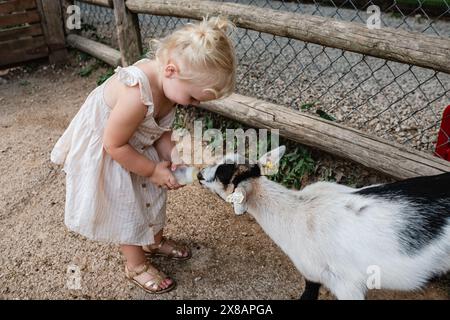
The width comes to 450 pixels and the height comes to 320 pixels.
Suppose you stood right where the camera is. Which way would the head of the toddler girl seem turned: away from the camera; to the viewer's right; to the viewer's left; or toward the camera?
to the viewer's right

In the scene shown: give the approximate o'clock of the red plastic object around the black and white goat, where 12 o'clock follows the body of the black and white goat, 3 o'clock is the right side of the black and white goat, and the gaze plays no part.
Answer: The red plastic object is roughly at 4 o'clock from the black and white goat.

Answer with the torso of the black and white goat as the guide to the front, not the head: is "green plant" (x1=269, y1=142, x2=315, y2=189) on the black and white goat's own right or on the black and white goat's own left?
on the black and white goat's own right

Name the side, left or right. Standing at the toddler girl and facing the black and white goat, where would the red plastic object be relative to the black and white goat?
left

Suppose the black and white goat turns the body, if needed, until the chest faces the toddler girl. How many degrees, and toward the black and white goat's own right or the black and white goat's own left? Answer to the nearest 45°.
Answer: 0° — it already faces them

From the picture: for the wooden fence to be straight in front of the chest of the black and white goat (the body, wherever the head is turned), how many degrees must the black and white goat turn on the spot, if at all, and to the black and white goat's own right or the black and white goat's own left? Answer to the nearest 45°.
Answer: approximately 45° to the black and white goat's own right

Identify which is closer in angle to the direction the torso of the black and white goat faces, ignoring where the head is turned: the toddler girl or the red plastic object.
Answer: the toddler girl

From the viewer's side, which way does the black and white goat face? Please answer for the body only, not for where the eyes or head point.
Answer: to the viewer's left

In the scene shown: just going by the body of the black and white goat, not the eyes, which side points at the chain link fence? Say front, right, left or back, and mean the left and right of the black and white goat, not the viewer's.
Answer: right

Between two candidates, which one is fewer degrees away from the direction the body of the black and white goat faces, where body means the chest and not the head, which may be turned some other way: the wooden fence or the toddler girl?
the toddler girl
